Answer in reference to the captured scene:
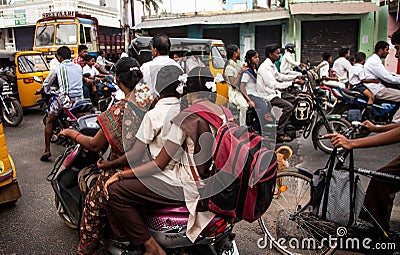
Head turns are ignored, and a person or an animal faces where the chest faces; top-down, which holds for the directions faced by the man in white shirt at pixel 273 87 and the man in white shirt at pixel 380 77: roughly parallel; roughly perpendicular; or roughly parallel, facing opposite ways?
roughly parallel

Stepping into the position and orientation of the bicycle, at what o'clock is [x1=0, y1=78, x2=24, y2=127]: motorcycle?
The motorcycle is roughly at 1 o'clock from the bicycle.

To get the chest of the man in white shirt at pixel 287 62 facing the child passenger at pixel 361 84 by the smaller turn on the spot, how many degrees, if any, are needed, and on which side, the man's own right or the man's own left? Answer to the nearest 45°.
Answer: approximately 90° to the man's own right

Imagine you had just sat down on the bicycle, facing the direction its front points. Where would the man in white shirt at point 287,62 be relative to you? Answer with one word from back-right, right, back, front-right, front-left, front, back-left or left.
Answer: right
